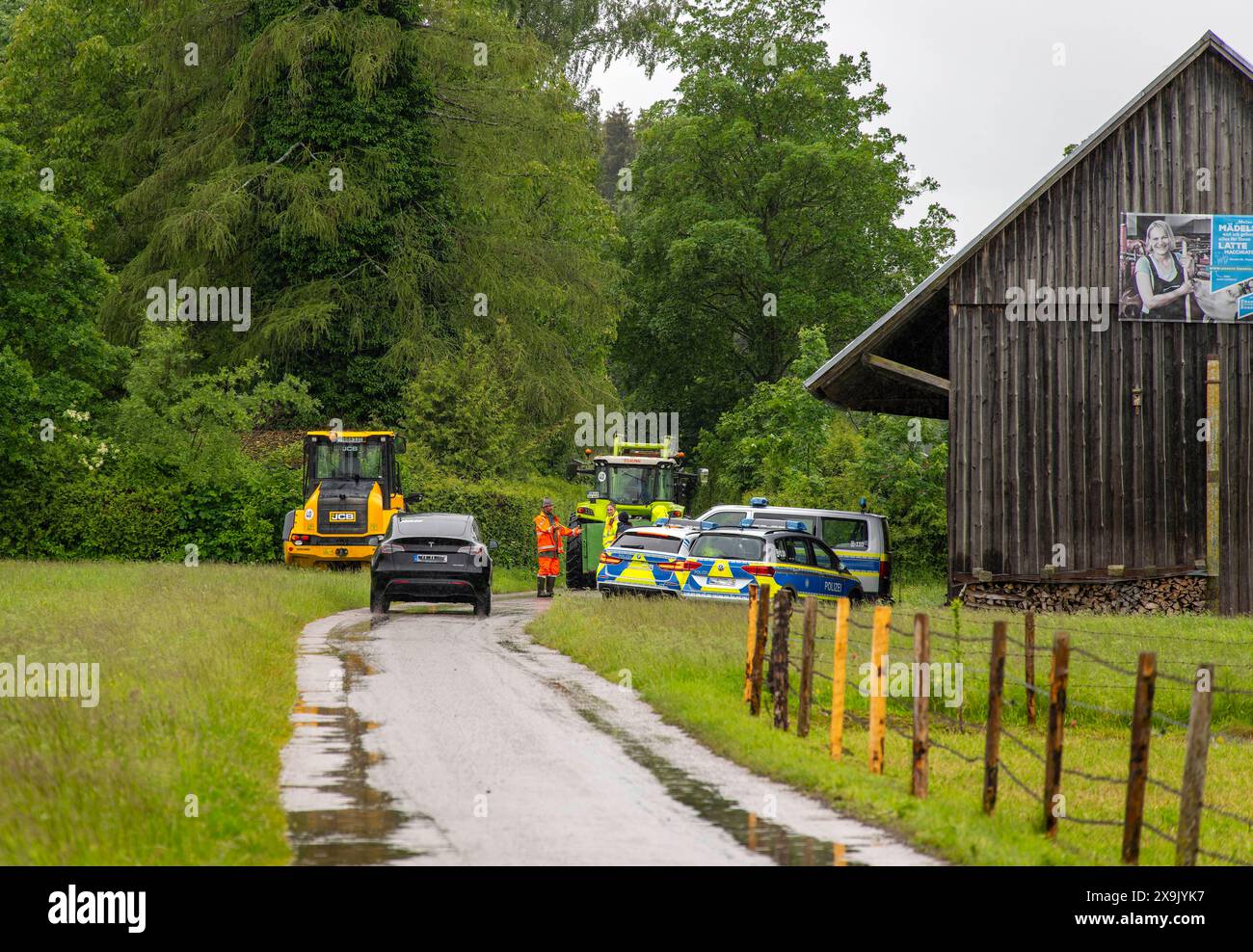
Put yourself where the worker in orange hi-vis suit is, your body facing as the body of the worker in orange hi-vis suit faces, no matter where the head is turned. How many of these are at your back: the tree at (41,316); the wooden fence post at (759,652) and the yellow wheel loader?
2

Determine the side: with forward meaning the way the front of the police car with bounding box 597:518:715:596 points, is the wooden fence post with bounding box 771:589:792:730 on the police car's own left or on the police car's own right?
on the police car's own right

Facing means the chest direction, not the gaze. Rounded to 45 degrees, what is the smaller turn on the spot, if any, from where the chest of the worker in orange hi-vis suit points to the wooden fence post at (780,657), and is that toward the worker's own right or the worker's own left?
approximately 45° to the worker's own right

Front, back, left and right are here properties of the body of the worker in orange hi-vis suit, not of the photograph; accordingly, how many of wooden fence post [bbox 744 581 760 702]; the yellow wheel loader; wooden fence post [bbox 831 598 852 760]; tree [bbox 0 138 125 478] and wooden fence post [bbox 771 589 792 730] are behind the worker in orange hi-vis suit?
2

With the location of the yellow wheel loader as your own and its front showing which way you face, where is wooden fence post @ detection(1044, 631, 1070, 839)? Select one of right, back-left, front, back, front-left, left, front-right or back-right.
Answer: back

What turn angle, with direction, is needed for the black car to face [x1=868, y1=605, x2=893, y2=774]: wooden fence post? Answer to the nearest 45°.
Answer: approximately 180°

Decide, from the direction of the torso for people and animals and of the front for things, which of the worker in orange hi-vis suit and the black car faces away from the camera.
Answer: the black car

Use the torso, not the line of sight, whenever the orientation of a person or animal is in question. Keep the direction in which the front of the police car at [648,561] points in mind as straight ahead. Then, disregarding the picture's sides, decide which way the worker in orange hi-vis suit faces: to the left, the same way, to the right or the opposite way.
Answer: to the right

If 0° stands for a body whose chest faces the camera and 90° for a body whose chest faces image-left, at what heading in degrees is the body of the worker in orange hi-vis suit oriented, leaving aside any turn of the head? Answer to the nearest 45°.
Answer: approximately 315°

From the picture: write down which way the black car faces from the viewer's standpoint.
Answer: facing away from the viewer

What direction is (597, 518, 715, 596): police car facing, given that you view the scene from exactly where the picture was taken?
facing away from the viewer and to the right of the viewer
